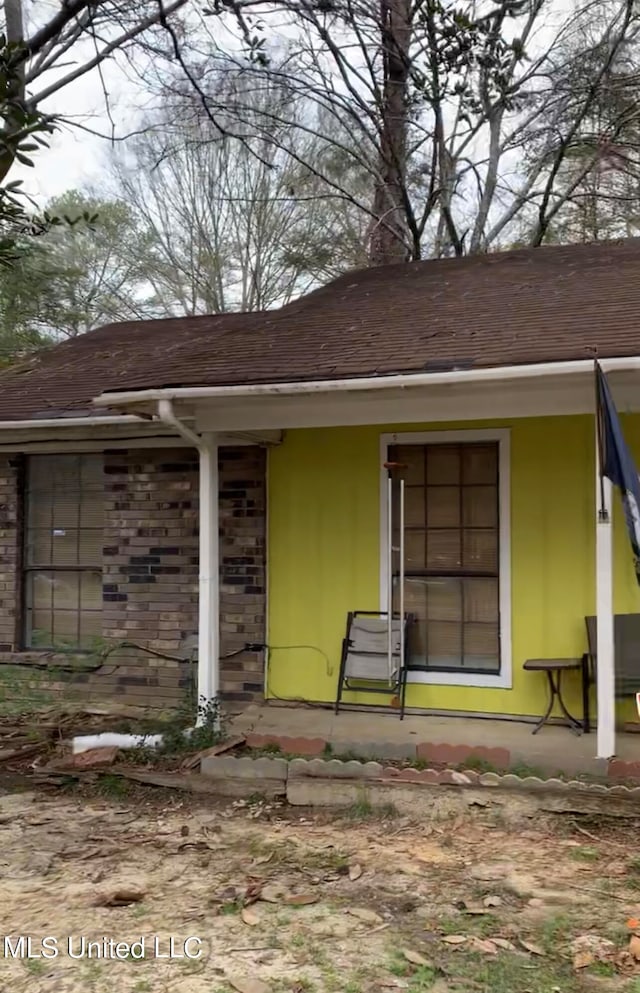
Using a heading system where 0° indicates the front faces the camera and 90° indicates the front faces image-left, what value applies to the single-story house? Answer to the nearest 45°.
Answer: approximately 0°

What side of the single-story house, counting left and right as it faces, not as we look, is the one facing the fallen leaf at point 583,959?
front

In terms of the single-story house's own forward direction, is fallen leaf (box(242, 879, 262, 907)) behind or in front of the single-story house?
in front

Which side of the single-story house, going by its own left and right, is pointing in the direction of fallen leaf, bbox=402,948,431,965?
front

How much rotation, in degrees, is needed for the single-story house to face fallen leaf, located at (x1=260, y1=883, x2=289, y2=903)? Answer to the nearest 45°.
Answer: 0° — it already faces it

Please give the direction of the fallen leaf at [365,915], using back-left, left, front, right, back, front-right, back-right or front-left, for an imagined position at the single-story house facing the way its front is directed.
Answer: front

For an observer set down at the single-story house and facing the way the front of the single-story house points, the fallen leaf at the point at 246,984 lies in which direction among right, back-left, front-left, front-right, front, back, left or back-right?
front

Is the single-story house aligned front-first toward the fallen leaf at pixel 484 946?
yes

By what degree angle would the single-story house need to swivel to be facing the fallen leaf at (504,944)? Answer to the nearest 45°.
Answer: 0° — it already faces it

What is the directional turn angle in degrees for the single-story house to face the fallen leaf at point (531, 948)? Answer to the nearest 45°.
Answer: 0° — it already faces it

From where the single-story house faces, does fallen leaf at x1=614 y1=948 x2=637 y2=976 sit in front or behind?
in front

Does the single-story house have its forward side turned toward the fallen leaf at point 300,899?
yes
